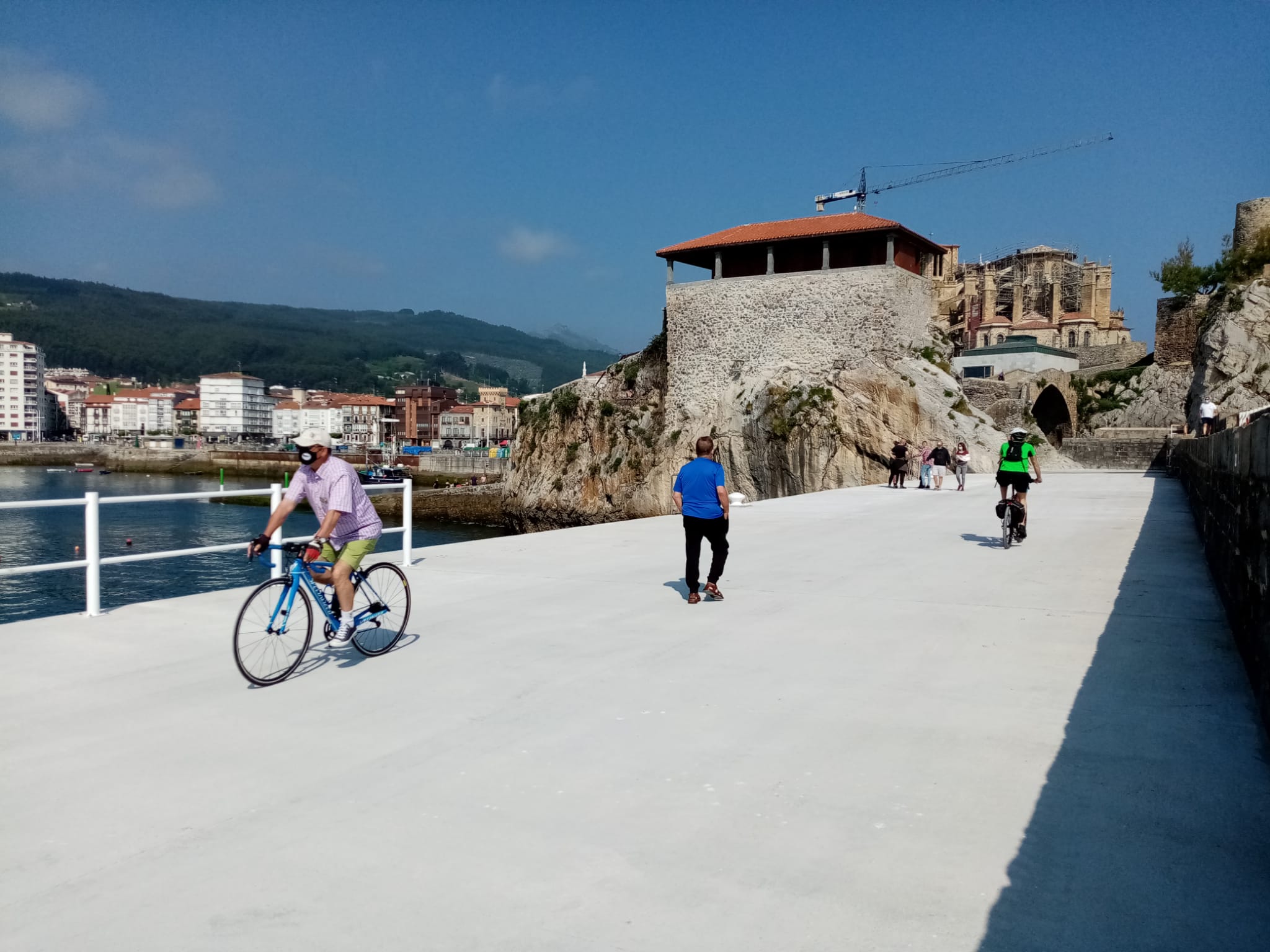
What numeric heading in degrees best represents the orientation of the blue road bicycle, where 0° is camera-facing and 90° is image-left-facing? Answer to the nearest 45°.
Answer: approximately 45°

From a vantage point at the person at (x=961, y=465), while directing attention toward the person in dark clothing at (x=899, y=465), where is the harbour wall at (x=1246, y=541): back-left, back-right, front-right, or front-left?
back-left

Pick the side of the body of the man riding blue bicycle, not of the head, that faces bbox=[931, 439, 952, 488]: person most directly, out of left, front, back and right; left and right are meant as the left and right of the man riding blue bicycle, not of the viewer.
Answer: back

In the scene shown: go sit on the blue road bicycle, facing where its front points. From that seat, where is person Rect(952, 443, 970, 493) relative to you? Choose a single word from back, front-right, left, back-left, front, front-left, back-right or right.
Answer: back

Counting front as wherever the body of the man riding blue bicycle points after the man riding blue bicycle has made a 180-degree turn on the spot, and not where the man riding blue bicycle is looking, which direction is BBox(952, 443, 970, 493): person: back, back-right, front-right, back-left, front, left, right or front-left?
front

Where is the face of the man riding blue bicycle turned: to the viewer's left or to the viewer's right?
to the viewer's left

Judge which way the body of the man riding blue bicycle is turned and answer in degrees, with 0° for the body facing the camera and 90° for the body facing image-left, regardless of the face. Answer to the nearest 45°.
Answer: approximately 45°

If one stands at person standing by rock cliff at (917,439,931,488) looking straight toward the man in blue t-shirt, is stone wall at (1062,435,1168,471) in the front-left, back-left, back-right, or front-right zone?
back-left

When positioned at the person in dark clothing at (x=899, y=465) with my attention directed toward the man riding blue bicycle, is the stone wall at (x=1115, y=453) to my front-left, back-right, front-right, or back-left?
back-left
